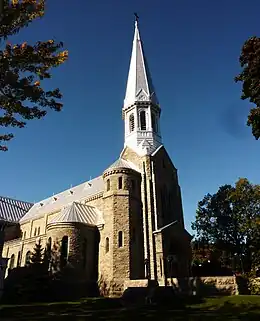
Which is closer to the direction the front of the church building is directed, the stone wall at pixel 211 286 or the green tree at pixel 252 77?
the stone wall

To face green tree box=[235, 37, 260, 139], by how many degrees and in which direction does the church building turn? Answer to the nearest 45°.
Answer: approximately 45° to its right

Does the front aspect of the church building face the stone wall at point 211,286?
yes

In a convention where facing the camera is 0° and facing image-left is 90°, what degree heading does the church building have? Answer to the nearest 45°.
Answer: approximately 315°
